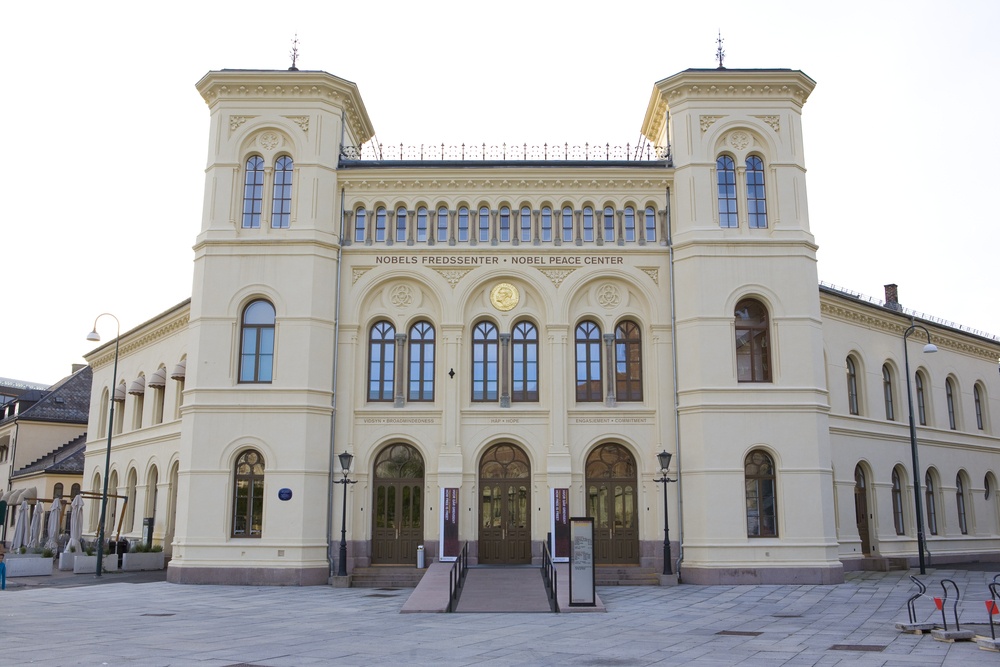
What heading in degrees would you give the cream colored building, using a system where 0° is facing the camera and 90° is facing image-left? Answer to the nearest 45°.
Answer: approximately 0°

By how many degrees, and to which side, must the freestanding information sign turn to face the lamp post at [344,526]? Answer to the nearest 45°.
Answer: approximately 135° to its right

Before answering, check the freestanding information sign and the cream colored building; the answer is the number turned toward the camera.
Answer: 2
